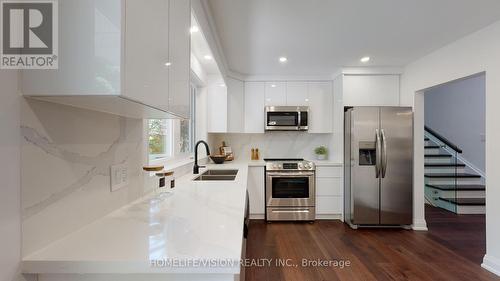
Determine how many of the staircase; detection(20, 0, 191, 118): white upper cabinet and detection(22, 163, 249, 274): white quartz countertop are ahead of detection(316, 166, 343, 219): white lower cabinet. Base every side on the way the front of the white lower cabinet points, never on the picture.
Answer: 2

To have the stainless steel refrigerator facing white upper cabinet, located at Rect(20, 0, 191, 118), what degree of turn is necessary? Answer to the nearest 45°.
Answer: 0° — it already faces it

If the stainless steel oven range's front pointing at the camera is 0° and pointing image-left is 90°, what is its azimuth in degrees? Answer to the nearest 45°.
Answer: approximately 0°

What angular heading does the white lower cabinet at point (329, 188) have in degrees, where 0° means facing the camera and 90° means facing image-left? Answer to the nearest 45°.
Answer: approximately 0°

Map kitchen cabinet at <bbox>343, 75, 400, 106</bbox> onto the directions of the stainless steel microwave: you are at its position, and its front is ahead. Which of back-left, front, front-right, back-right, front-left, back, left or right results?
left

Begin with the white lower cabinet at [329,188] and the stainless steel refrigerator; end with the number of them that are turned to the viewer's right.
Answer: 0

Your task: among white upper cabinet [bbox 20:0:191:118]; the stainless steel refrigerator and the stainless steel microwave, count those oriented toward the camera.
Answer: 2

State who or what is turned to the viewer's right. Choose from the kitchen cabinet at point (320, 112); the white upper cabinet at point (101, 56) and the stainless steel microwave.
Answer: the white upper cabinet
